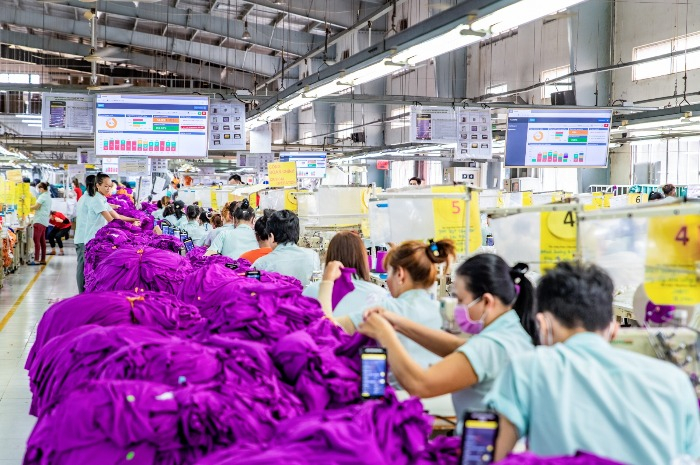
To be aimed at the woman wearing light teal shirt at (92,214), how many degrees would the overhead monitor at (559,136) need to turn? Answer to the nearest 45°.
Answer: approximately 45° to its right

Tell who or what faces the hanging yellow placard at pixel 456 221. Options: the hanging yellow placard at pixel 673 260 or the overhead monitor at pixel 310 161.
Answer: the overhead monitor

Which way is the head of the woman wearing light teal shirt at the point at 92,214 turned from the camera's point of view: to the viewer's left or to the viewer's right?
to the viewer's right

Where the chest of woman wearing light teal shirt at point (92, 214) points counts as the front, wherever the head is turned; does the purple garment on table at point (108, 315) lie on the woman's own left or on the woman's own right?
on the woman's own right

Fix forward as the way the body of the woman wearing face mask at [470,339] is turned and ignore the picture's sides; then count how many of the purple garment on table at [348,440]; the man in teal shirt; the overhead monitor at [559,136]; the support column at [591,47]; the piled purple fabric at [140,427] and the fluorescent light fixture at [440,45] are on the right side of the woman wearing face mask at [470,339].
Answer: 3

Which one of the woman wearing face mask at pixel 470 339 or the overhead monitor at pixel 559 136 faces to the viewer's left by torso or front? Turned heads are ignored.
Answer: the woman wearing face mask

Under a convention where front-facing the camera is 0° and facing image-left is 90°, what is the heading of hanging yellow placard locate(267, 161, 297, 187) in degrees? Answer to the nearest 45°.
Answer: approximately 0°

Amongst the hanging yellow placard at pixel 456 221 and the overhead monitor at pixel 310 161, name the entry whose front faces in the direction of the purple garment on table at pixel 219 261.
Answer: the overhead monitor

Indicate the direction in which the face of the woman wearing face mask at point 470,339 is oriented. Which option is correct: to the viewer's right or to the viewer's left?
to the viewer's left

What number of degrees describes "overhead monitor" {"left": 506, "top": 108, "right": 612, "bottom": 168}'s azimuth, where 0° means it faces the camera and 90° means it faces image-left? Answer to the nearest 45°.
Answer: approximately 0°

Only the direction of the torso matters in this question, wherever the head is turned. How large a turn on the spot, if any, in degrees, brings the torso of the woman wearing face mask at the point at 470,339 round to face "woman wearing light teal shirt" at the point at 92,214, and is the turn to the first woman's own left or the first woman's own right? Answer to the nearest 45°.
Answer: approximately 45° to the first woman's own right
